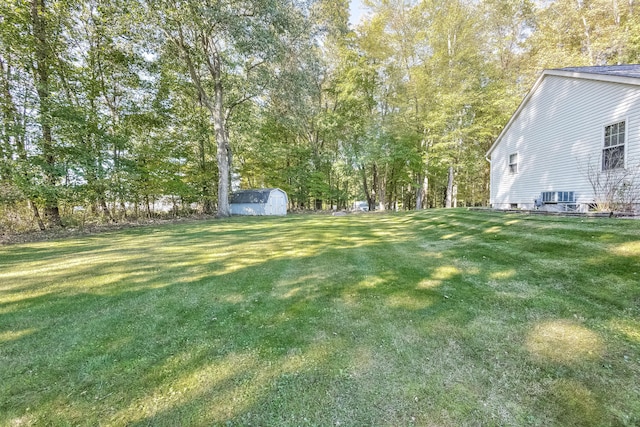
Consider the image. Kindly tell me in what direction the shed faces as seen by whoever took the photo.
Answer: facing the viewer and to the right of the viewer

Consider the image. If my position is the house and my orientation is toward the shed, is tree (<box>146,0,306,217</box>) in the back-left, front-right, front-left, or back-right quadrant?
front-left

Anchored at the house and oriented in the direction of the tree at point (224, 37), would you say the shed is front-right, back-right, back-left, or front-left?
front-right

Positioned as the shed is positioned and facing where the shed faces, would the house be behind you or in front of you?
in front
